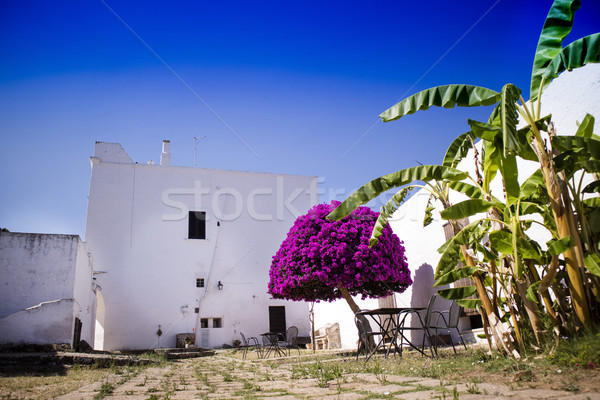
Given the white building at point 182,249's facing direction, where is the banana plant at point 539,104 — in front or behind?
in front

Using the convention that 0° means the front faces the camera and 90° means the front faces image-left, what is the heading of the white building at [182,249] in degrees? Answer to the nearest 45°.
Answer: approximately 0°

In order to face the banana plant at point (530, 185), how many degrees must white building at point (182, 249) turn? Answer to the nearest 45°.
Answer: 0° — it already faces it

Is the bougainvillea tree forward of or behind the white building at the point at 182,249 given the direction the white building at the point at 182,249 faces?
forward

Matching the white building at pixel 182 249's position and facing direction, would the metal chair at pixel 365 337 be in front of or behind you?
in front
